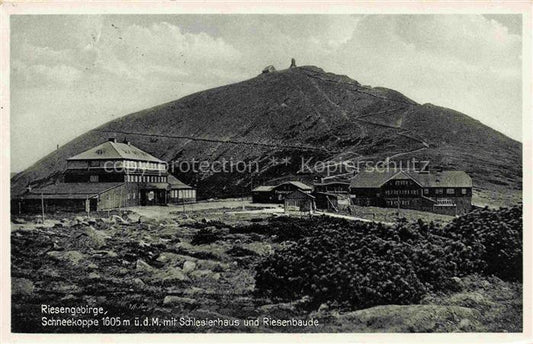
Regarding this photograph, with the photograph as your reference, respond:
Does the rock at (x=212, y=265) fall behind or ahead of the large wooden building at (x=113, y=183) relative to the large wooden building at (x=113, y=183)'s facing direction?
ahead

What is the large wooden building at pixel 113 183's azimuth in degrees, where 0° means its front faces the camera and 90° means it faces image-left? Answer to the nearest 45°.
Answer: approximately 315°

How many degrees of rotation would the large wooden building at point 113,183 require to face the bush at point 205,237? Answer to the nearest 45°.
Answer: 0° — it already faces it

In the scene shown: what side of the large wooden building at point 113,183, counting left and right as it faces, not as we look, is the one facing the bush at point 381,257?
front

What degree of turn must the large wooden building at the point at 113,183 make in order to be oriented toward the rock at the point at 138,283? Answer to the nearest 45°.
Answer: approximately 45° to its right

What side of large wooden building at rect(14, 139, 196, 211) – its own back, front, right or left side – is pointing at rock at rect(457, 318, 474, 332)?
front

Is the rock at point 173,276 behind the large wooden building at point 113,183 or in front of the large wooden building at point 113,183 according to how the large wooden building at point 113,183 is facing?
in front
